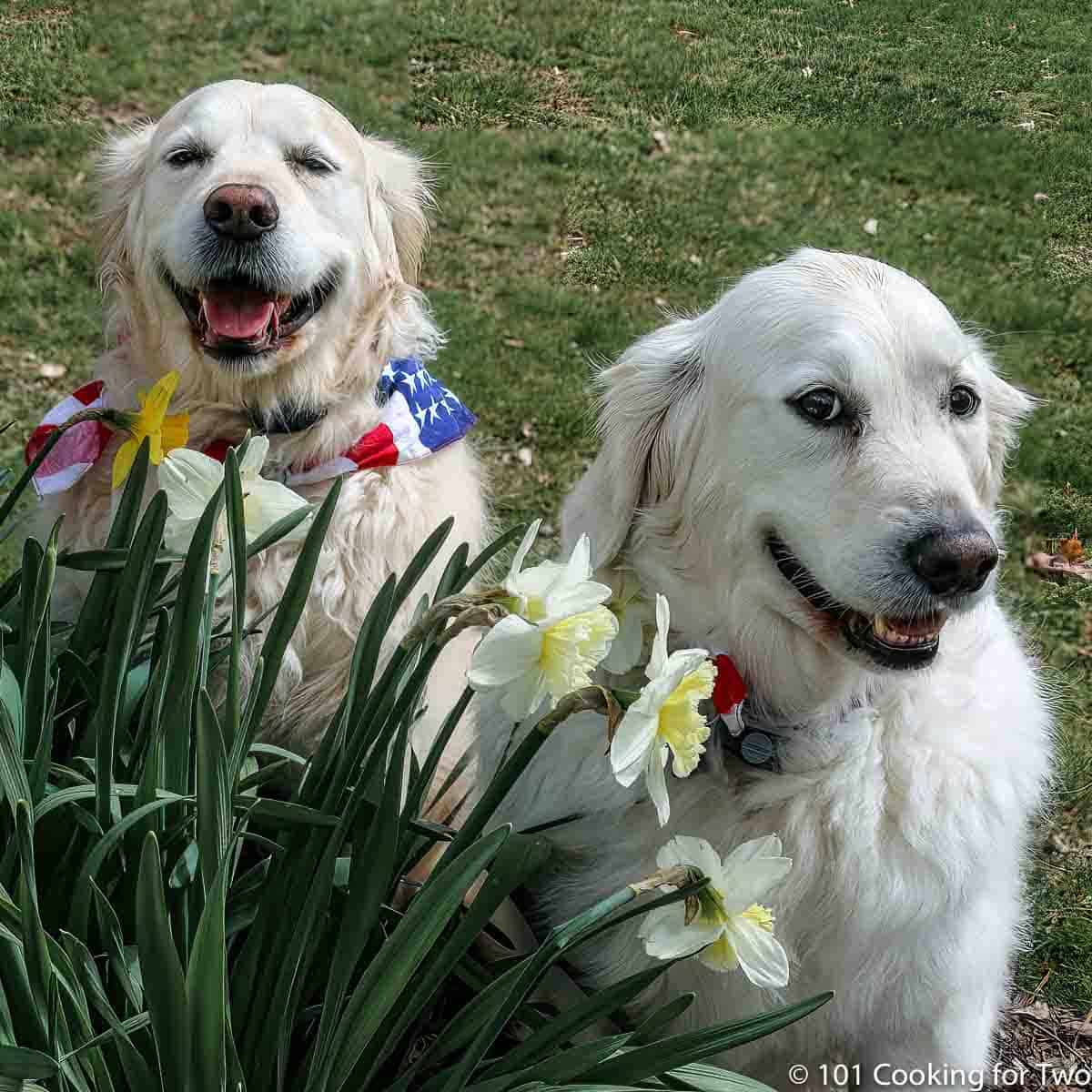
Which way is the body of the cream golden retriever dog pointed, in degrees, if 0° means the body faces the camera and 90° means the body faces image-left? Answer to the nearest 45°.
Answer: approximately 0°

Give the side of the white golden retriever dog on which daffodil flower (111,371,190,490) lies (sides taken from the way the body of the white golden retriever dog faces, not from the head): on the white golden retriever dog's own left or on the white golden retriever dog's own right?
on the white golden retriever dog's own right

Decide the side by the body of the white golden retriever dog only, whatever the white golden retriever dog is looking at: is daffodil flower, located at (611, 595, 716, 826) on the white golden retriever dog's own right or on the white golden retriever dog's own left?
on the white golden retriever dog's own right

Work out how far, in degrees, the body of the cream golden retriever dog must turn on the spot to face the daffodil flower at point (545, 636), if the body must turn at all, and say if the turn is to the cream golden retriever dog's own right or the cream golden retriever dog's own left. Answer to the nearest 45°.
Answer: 0° — it already faces it

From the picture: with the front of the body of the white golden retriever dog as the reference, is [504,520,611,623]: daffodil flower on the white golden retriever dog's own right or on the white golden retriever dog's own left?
on the white golden retriever dog's own right

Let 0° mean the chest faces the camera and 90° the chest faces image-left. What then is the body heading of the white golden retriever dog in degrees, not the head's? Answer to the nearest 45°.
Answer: approximately 315°

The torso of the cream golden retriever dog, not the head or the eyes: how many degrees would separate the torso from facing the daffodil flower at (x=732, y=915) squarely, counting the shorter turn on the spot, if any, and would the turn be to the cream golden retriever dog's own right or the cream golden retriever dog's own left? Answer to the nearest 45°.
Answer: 0° — it already faces it

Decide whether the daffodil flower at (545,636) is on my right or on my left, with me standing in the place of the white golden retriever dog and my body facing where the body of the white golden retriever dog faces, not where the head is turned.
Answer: on my right

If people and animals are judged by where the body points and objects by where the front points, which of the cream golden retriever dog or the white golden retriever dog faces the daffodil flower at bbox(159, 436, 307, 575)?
the cream golden retriever dog

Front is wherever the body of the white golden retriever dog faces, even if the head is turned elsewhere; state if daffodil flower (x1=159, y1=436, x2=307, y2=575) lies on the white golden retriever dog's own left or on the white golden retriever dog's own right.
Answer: on the white golden retriever dog's own right
